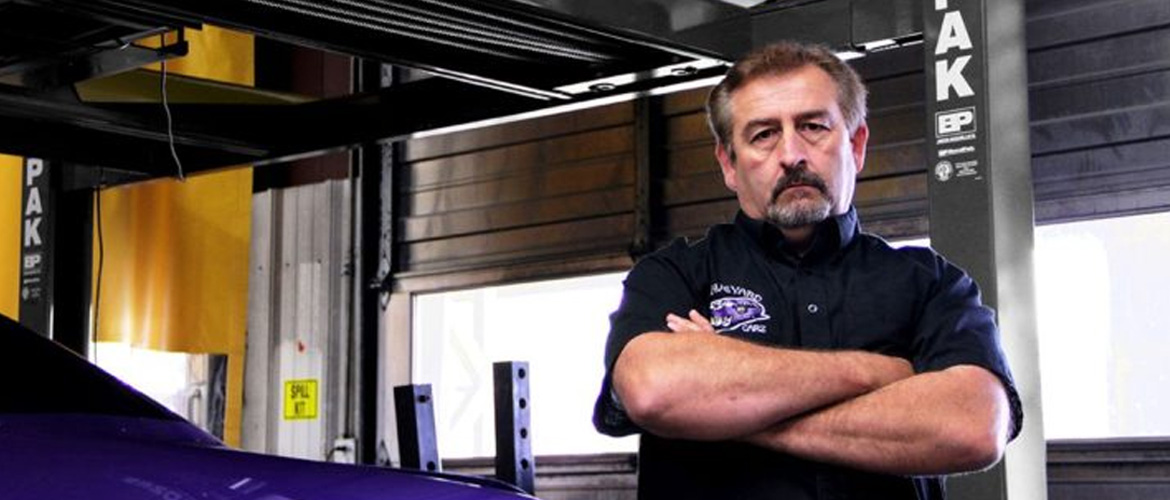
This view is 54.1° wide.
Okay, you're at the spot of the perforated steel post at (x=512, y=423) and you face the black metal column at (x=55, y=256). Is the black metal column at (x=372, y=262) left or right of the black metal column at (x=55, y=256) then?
right

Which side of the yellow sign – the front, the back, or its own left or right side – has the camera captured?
front

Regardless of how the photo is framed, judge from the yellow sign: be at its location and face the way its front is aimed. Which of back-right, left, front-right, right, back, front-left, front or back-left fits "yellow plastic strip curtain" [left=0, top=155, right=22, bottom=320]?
front-right

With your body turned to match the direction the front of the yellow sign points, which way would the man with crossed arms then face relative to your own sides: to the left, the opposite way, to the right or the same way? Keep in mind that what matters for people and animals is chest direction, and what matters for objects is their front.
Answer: the same way

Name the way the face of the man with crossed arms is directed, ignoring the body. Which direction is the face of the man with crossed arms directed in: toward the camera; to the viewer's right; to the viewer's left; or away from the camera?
toward the camera

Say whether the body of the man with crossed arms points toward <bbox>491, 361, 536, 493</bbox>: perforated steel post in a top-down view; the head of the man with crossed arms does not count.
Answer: no

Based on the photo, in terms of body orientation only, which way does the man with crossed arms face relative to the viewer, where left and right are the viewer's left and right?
facing the viewer

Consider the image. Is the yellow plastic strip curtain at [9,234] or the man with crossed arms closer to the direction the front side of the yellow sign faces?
the man with crossed arms

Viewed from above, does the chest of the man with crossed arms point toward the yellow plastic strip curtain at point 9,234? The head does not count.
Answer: no

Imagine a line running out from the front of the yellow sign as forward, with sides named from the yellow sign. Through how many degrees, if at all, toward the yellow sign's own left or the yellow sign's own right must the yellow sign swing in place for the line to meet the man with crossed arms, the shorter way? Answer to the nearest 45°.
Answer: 0° — it already faces them

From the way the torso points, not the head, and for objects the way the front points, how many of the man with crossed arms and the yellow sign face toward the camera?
2

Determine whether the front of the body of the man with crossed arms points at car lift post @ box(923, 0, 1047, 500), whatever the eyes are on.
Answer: no
